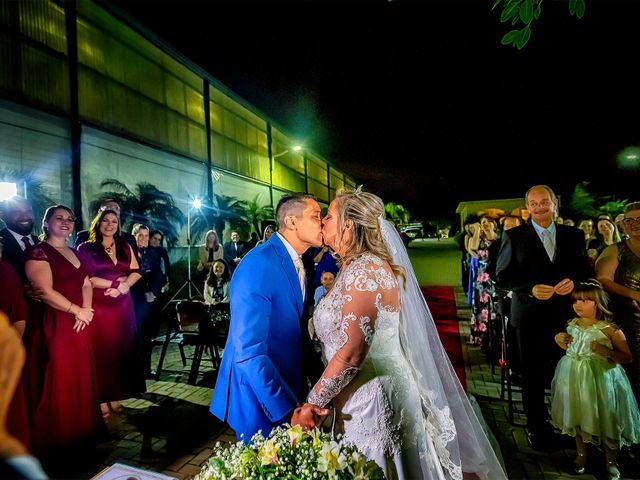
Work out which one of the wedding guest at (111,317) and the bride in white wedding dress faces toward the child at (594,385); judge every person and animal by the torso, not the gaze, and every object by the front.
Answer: the wedding guest

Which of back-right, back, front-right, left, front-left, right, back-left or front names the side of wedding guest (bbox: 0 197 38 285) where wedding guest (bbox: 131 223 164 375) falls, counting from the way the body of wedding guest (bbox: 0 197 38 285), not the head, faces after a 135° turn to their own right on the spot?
back-right

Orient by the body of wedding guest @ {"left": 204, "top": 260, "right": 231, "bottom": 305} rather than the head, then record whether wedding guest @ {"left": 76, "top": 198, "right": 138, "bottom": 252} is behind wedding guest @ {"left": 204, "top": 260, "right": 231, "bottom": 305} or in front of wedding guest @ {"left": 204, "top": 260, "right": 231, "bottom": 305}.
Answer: in front

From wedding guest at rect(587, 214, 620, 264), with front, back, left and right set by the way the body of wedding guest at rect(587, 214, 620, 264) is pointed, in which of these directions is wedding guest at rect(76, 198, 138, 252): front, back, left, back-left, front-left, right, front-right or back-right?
front

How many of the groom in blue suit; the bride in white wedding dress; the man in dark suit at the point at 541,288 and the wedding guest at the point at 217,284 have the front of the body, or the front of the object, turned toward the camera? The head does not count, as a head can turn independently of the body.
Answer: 2

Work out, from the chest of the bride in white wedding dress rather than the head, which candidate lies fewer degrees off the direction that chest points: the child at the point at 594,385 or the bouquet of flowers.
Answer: the bouquet of flowers

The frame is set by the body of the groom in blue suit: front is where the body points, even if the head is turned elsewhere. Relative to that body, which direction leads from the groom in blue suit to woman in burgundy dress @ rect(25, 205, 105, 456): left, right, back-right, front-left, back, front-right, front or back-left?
back-left

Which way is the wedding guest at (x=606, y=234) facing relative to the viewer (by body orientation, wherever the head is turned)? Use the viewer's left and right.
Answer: facing the viewer and to the left of the viewer

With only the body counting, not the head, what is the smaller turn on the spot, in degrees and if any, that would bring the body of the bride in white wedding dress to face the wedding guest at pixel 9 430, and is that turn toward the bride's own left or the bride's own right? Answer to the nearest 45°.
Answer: approximately 90° to the bride's own left

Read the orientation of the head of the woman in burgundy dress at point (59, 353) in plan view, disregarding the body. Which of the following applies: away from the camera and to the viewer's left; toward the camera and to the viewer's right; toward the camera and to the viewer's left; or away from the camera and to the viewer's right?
toward the camera and to the viewer's right

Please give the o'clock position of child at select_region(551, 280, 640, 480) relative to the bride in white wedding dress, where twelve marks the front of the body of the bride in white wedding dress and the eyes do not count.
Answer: The child is roughly at 5 o'clock from the bride in white wedding dress.

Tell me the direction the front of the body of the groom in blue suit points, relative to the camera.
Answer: to the viewer's right

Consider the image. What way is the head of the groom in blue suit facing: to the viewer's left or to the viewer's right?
to the viewer's right

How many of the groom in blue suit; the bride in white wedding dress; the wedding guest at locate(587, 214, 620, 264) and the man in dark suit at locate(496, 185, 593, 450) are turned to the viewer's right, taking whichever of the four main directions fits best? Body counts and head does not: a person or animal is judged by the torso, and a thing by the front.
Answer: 1

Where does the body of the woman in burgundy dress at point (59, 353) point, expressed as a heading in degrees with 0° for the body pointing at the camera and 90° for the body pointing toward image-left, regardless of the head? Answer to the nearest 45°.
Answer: approximately 315°

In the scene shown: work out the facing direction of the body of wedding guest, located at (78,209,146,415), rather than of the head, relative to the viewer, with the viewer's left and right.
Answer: facing the viewer and to the right of the viewer

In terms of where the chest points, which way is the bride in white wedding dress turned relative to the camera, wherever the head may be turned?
to the viewer's left

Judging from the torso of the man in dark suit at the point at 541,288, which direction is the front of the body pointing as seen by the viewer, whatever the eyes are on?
toward the camera

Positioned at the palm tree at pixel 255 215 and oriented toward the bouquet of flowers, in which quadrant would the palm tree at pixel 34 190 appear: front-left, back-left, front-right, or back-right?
front-right
